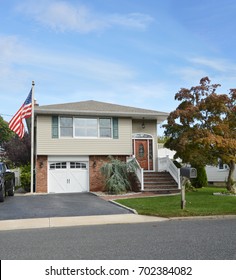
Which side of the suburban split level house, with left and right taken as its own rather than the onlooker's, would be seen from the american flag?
right

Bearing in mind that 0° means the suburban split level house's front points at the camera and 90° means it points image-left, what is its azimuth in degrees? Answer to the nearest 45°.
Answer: approximately 0°

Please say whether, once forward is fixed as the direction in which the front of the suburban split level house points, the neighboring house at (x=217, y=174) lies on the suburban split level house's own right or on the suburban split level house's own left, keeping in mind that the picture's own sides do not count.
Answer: on the suburban split level house's own left

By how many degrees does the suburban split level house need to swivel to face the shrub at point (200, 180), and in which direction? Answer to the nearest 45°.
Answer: approximately 90° to its left

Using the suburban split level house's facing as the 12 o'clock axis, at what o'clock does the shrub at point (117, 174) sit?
The shrub is roughly at 10 o'clock from the suburban split level house.
